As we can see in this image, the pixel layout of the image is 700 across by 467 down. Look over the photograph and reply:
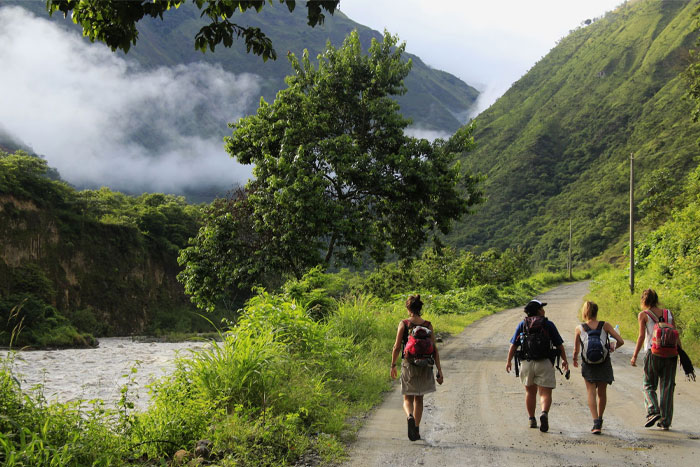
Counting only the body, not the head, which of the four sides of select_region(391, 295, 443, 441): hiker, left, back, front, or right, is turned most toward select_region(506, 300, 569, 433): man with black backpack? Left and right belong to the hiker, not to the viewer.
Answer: right

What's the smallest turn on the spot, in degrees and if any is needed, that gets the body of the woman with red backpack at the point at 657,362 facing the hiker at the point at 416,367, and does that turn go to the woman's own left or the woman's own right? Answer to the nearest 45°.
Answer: approximately 90° to the woman's own left

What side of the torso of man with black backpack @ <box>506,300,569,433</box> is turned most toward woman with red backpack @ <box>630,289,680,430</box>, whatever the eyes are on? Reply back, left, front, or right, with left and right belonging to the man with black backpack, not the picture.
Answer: right

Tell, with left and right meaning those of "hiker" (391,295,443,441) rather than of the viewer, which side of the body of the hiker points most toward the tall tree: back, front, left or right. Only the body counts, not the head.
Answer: front

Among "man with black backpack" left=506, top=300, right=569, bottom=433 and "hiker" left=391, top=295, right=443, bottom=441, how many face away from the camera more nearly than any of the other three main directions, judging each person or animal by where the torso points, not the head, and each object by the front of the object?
2

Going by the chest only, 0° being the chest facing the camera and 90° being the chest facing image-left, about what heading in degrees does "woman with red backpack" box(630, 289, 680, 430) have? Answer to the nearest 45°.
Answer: approximately 135°

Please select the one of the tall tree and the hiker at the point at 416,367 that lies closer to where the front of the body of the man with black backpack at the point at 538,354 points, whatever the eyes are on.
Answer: the tall tree

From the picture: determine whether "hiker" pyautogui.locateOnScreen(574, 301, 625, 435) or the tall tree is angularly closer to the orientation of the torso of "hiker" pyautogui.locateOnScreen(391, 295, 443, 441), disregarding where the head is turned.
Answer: the tall tree

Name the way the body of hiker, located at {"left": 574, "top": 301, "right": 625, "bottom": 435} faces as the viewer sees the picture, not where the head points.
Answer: away from the camera

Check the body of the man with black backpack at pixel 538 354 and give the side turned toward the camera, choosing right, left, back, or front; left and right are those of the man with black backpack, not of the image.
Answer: back

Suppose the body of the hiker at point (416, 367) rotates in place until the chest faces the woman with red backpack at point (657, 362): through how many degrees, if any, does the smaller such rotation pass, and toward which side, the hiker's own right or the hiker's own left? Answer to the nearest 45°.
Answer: approximately 90° to the hiker's own right

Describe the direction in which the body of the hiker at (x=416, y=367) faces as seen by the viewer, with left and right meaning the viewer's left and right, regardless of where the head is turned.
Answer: facing away from the viewer
